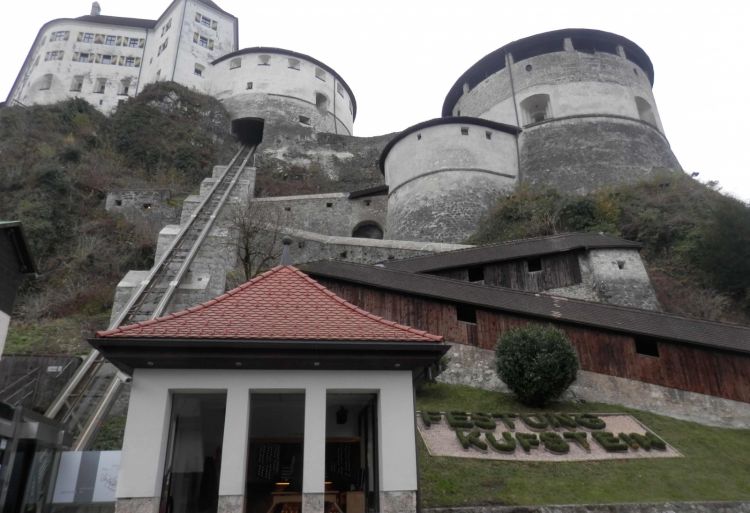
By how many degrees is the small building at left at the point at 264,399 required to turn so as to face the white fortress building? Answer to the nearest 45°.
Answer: approximately 180°

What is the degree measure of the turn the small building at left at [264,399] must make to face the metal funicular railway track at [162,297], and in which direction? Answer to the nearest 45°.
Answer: approximately 180°

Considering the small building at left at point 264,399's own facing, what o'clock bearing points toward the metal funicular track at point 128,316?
The metal funicular track is roughly at 5 o'clock from the small building at left.

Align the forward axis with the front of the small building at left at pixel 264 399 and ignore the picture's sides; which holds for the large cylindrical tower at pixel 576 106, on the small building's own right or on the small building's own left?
on the small building's own left

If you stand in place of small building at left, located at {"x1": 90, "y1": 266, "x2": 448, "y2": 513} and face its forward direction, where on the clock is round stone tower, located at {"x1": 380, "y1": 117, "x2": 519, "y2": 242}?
The round stone tower is roughly at 7 o'clock from the small building at left.

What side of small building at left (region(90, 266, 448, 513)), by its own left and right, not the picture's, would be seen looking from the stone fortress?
back

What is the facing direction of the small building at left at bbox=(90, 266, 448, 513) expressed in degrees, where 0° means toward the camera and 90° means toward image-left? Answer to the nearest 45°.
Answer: approximately 0°

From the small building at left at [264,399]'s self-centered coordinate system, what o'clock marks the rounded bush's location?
The rounded bush is roughly at 8 o'clock from the small building at left.
